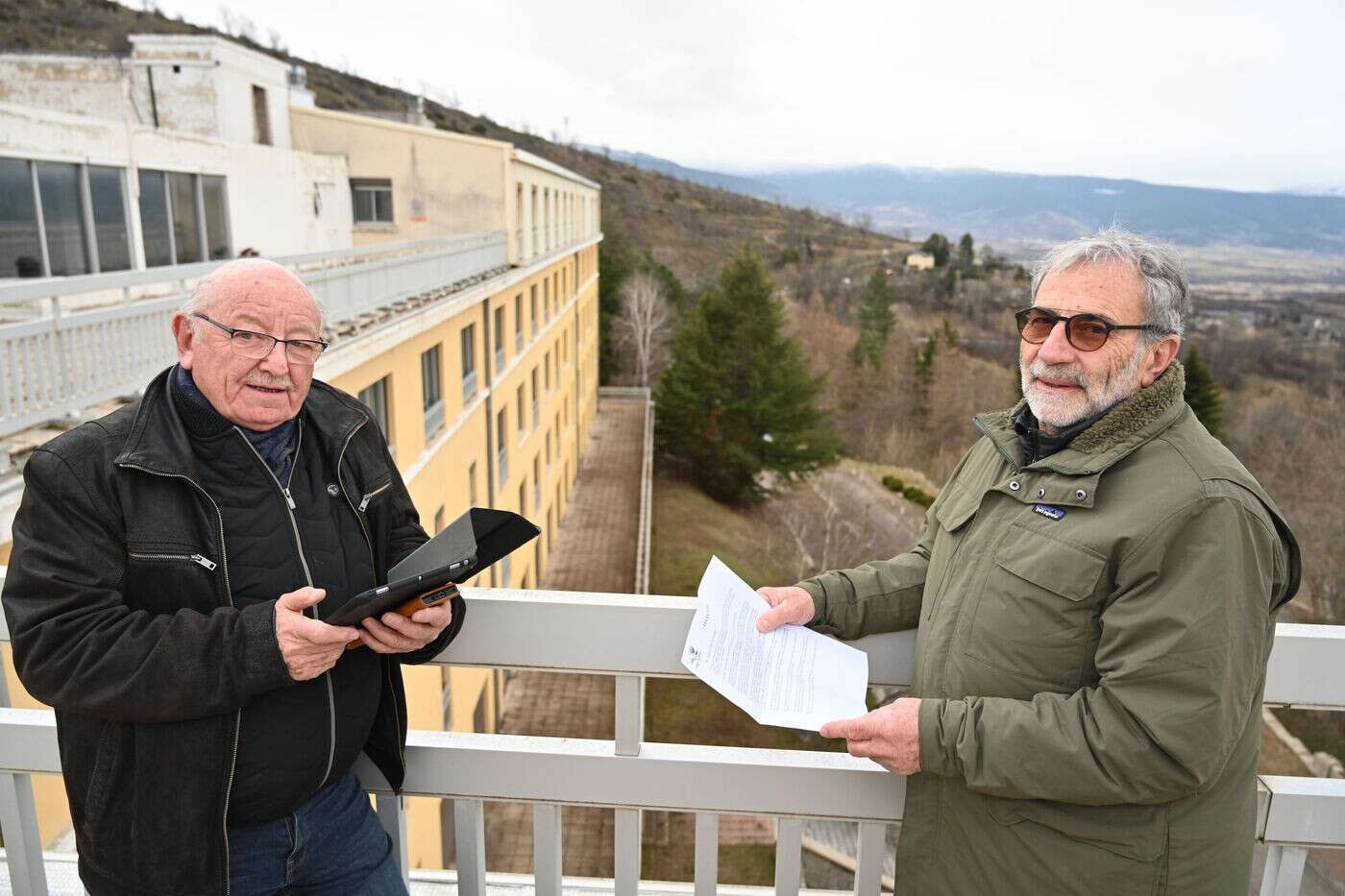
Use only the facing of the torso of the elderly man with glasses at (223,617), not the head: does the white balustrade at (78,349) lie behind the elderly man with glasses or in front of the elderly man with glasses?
behind

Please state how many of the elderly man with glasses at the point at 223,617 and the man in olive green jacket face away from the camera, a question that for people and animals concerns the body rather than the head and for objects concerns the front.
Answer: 0

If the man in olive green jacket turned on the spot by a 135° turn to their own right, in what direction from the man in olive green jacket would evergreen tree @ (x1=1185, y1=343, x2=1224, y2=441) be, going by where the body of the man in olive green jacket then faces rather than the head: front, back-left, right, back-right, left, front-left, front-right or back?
front

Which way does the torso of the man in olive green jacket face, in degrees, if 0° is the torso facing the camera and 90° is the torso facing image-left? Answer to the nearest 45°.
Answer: approximately 45°

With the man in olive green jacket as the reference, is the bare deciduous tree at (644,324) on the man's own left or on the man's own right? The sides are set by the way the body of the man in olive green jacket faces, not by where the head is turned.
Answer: on the man's own right

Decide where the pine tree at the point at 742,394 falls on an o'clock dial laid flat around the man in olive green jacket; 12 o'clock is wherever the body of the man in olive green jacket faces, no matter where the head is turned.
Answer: The pine tree is roughly at 4 o'clock from the man in olive green jacket.

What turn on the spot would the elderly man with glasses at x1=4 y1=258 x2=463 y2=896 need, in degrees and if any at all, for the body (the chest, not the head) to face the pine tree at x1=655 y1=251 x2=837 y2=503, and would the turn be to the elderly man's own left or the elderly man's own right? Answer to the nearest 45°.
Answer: approximately 90° to the elderly man's own left

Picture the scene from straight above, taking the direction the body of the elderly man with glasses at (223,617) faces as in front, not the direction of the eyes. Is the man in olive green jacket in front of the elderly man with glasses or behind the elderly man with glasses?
in front

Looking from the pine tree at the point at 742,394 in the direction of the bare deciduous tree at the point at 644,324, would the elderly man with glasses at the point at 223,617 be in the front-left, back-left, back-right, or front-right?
back-left
